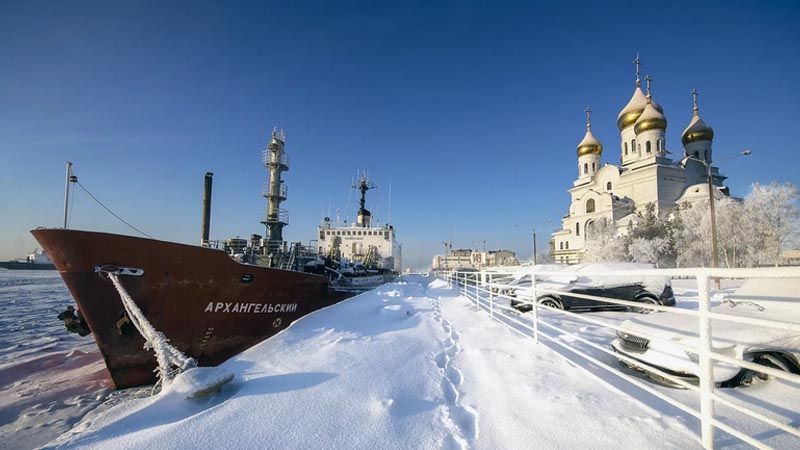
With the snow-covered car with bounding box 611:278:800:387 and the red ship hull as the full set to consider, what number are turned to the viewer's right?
0

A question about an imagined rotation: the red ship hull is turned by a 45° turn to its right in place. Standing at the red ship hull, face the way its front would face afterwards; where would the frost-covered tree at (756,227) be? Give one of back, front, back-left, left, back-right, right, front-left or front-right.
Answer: back

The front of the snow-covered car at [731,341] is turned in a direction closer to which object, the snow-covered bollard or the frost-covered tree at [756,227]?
the snow-covered bollard

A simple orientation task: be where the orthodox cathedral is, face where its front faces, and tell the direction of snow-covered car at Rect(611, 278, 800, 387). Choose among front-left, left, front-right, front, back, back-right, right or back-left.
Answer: front-left

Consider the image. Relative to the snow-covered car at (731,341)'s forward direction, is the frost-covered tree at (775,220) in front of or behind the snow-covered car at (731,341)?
behind

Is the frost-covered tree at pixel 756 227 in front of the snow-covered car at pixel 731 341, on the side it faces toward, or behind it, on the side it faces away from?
behind

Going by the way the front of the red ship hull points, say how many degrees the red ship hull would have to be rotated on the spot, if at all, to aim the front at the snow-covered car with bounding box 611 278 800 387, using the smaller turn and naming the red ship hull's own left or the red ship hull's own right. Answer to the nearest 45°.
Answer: approximately 90° to the red ship hull's own left

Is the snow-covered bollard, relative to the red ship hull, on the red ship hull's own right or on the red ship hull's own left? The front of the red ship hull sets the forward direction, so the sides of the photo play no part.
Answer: on the red ship hull's own left

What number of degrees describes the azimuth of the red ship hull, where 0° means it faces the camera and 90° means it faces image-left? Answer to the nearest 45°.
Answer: approximately 45°
